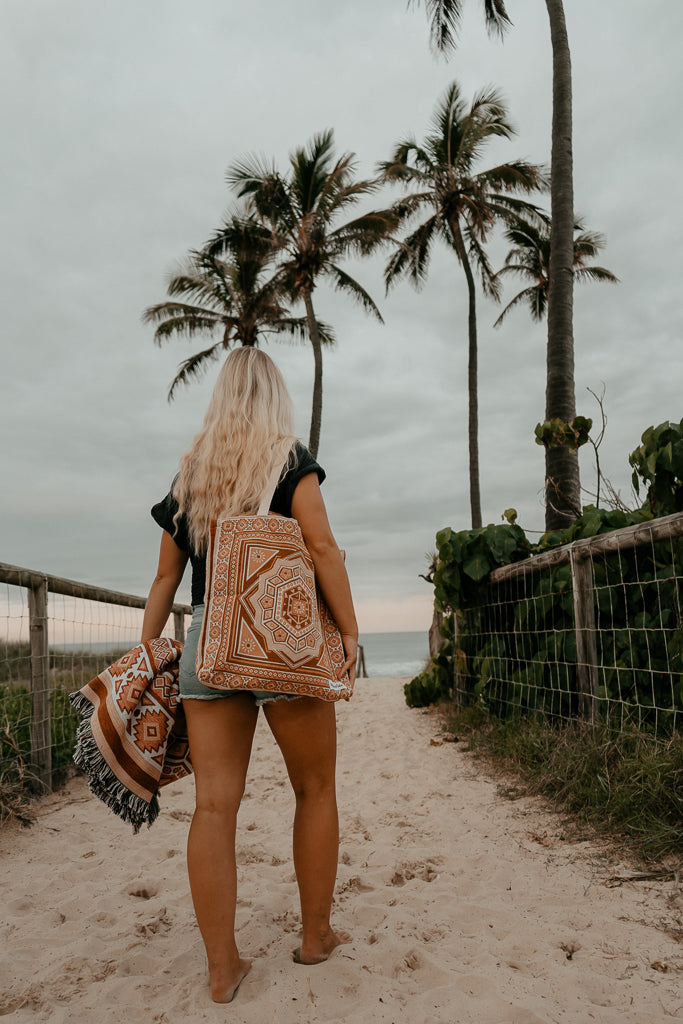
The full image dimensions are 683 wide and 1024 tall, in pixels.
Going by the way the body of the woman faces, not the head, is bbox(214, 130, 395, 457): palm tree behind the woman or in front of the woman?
in front

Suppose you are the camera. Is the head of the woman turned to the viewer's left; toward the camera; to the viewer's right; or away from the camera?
away from the camera

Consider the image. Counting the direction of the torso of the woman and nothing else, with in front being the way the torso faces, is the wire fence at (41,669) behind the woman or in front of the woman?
in front

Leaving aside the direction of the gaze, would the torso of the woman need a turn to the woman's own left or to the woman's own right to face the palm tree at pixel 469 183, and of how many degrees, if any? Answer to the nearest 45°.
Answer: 0° — they already face it

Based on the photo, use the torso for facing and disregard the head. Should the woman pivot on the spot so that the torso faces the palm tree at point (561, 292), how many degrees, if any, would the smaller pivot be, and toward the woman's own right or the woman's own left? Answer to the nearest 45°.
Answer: approximately 45° to the woman's own right

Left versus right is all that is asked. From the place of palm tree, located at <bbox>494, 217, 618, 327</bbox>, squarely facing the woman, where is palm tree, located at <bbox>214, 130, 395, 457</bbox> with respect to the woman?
right

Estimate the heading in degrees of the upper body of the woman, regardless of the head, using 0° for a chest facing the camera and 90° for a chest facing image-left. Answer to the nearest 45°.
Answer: approximately 180°
